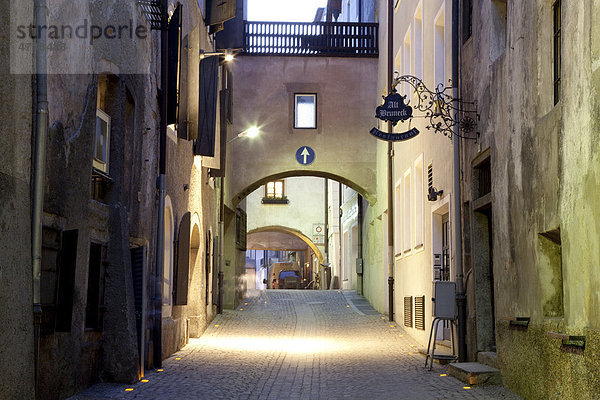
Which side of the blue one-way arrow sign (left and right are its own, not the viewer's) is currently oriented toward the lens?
front

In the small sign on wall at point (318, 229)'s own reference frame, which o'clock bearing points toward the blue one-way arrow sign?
The blue one-way arrow sign is roughly at 12 o'clock from the small sign on wall.

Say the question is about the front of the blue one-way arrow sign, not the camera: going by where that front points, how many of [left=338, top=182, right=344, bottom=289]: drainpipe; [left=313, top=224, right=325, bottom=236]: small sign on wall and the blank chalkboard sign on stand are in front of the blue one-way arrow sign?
1

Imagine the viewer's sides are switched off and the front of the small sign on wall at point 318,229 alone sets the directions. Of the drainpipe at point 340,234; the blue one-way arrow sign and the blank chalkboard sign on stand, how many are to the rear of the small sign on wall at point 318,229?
0

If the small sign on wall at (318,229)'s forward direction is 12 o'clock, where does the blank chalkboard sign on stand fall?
The blank chalkboard sign on stand is roughly at 12 o'clock from the small sign on wall.

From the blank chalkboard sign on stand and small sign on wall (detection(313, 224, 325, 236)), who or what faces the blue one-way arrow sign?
the small sign on wall

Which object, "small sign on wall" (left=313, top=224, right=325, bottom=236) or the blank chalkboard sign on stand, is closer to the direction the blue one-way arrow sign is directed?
the blank chalkboard sign on stand

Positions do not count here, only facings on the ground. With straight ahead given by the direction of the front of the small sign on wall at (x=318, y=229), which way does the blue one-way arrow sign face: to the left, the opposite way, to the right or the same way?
the same way

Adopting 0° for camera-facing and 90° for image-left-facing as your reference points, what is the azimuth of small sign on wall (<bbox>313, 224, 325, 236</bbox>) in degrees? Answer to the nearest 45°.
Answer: approximately 0°
